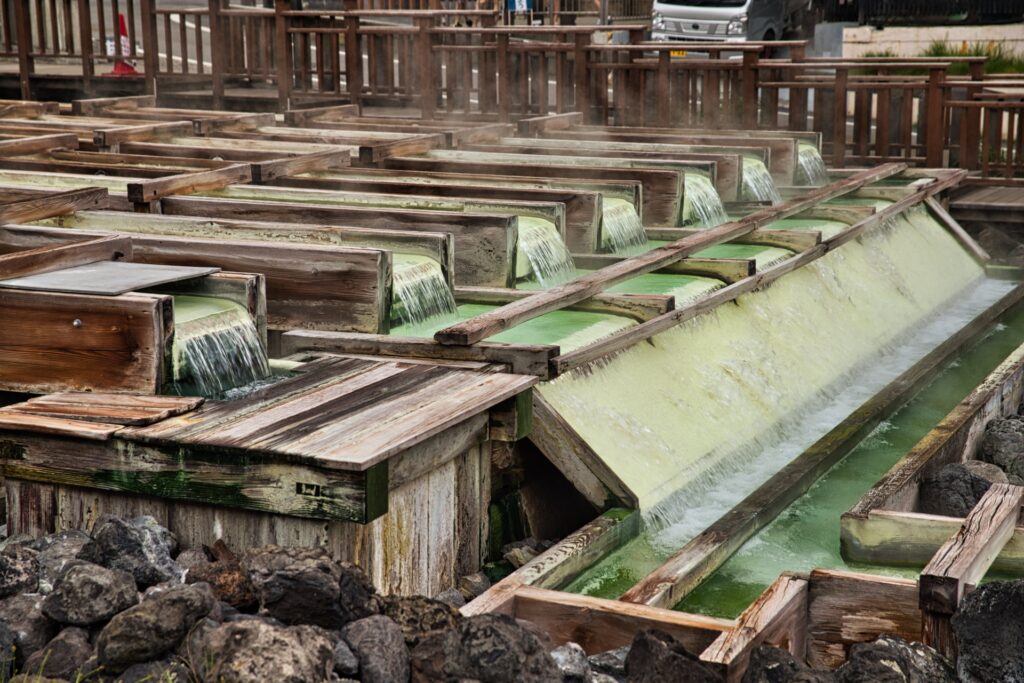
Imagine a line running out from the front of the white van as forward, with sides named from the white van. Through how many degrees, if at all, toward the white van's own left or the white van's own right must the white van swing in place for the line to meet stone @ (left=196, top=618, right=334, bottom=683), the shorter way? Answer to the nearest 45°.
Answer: approximately 45° to the white van's own left

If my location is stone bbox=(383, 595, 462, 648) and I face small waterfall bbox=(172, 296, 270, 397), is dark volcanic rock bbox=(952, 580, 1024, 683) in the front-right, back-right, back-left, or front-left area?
back-right

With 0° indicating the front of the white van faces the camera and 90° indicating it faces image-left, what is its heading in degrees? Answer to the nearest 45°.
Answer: approximately 45°

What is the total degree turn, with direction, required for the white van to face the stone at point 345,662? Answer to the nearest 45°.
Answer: approximately 45° to its left

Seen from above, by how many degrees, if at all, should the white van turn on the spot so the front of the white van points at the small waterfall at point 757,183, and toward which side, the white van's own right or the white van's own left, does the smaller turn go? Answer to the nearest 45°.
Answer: approximately 45° to the white van's own left

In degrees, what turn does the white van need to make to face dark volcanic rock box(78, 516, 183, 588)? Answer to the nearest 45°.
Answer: approximately 45° to its left
